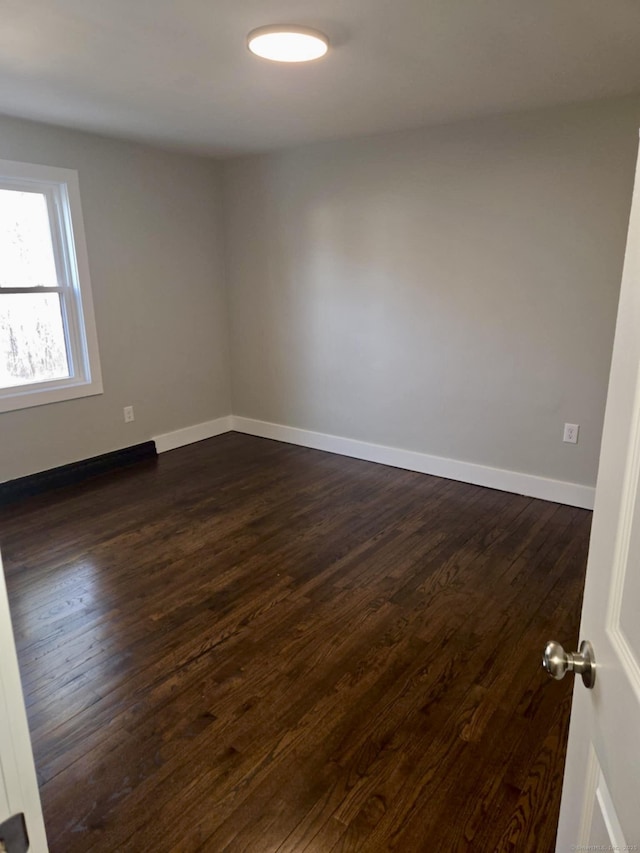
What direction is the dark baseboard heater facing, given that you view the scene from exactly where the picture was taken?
facing the viewer and to the right of the viewer

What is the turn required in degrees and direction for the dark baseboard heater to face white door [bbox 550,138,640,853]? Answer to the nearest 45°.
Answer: approximately 45° to its right

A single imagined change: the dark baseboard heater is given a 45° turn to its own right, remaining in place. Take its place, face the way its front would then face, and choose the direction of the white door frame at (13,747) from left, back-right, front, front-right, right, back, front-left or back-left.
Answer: front
